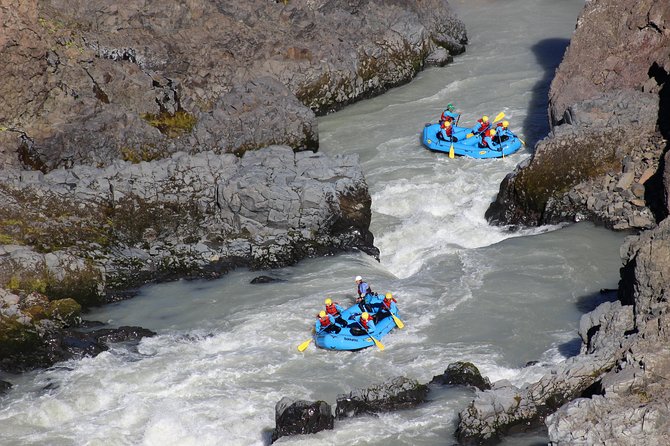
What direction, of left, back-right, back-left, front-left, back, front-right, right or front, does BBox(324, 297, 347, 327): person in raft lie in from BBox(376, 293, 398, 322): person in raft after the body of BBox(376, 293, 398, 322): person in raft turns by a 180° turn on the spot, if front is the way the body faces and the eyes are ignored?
back-left

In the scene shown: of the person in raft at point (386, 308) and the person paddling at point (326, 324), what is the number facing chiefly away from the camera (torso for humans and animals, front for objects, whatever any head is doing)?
0

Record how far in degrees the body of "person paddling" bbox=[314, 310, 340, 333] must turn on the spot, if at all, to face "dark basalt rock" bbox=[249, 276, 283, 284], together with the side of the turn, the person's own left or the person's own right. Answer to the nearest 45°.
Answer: approximately 90° to the person's own right

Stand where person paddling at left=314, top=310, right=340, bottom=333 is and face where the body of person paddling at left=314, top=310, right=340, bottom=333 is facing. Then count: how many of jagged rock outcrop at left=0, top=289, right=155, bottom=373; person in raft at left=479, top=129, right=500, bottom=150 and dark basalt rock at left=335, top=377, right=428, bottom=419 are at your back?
1

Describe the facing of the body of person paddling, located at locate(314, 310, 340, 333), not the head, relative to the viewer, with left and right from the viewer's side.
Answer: facing the viewer and to the left of the viewer

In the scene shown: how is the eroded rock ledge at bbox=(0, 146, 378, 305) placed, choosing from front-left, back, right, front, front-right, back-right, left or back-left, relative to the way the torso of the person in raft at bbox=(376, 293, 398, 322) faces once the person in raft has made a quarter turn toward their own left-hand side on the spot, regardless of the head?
back

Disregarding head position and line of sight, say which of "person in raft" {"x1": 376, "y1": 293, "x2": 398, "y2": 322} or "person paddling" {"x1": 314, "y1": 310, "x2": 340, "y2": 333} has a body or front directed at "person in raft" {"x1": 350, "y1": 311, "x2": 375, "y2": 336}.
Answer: "person in raft" {"x1": 376, "y1": 293, "x2": 398, "y2": 322}

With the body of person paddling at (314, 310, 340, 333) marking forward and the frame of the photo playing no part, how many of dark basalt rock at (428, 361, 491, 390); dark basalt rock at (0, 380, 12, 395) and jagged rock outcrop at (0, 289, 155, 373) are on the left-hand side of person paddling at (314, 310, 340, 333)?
1

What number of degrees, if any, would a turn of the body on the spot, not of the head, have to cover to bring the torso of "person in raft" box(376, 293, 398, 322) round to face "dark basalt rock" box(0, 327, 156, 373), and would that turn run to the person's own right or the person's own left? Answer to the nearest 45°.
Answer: approximately 45° to the person's own right

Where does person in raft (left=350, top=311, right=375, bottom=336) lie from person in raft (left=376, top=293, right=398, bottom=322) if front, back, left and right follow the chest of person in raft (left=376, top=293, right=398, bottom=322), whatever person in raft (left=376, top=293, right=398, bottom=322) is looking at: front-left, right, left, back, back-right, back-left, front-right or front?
front

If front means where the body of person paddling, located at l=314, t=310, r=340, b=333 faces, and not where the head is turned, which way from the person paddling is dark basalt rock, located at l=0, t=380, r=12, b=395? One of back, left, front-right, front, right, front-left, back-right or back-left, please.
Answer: front-right

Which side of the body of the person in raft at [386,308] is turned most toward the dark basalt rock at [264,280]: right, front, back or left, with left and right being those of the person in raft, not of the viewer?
right
